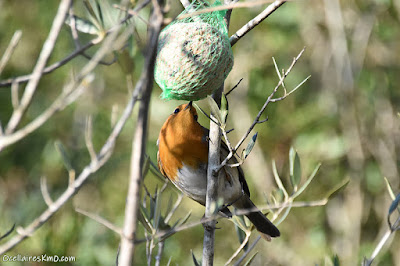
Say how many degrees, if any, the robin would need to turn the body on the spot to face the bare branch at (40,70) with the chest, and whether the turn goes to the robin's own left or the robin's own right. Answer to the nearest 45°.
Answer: approximately 45° to the robin's own right

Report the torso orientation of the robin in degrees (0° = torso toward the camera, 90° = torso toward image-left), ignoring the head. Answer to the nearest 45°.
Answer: approximately 45°

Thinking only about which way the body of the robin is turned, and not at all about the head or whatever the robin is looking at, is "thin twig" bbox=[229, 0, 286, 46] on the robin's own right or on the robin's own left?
on the robin's own left
